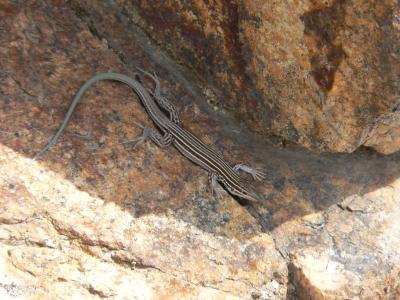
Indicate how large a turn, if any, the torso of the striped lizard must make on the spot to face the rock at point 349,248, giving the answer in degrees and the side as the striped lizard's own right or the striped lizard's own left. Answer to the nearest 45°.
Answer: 0° — it already faces it

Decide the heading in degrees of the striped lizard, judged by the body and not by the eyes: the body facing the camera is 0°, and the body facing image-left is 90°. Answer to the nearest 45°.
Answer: approximately 315°
